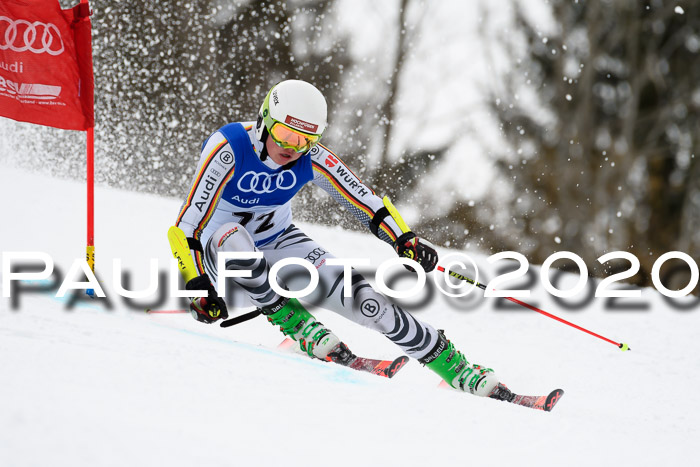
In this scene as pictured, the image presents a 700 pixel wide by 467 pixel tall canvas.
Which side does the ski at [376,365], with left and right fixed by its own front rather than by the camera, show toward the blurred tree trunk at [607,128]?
left

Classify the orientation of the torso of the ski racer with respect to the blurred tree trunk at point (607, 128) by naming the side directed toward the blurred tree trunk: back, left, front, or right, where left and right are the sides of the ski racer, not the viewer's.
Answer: back

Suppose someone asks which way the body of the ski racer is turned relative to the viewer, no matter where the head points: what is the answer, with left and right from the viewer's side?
facing the viewer and to the right of the viewer

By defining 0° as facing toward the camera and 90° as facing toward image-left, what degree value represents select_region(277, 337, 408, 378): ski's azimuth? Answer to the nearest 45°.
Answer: approximately 315°
